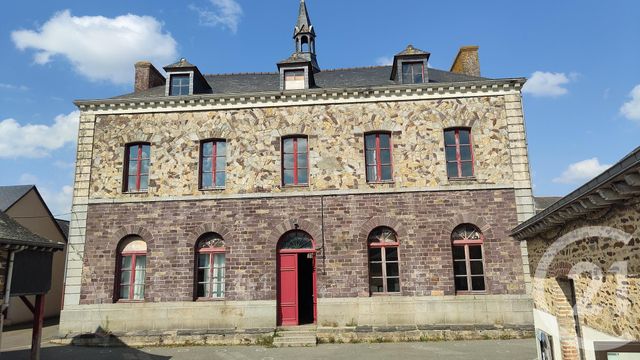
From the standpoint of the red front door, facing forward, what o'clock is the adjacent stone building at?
The adjacent stone building is roughly at 11 o'clock from the red front door.

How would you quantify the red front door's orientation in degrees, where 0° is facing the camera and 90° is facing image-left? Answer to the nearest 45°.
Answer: approximately 0°

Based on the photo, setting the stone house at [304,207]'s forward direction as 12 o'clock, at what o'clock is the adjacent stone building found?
The adjacent stone building is roughly at 11 o'clock from the stone house.
